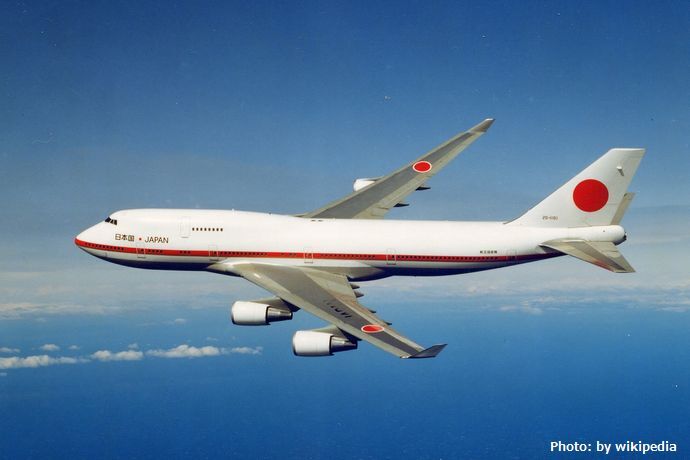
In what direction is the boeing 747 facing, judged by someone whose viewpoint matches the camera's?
facing to the left of the viewer
